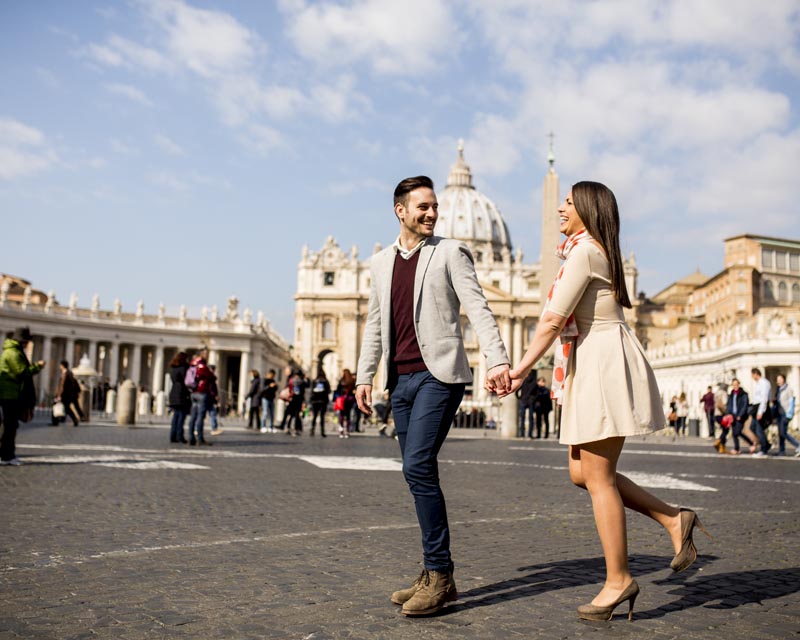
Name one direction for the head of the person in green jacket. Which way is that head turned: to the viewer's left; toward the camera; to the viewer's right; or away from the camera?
to the viewer's right

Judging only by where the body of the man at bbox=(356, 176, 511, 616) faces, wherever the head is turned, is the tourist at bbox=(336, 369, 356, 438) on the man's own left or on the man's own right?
on the man's own right

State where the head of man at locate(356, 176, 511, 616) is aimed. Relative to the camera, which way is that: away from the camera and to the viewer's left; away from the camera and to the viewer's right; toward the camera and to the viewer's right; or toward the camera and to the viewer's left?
toward the camera and to the viewer's right

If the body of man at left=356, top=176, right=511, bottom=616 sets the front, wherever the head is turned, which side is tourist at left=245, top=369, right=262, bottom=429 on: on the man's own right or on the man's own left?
on the man's own right

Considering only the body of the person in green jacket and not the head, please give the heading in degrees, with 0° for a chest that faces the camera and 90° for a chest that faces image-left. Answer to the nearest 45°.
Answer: approximately 270°

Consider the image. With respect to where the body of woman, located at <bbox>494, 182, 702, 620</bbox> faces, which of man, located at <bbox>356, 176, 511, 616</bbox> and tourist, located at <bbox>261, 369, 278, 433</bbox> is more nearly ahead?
the man

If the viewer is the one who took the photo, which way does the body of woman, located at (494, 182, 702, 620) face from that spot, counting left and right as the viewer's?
facing to the left of the viewer

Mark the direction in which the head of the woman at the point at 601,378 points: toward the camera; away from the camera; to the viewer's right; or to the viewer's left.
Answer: to the viewer's left

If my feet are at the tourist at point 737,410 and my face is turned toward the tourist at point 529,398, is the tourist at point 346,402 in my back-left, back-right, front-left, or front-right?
front-left

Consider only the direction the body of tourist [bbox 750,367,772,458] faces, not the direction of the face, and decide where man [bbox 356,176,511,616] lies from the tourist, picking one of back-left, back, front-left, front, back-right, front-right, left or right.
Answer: left
